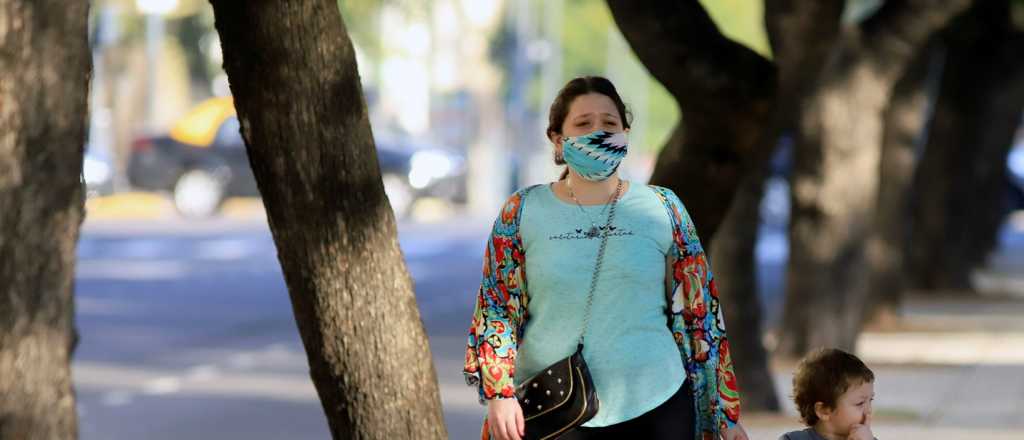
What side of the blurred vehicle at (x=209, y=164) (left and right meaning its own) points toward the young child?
right

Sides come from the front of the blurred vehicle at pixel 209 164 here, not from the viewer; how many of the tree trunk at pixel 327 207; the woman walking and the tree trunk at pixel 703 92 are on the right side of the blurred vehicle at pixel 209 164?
3

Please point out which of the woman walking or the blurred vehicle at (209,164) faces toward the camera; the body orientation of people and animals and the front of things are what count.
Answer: the woman walking

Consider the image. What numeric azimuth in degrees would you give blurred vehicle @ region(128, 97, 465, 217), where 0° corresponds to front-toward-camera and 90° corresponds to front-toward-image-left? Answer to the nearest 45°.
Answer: approximately 270°

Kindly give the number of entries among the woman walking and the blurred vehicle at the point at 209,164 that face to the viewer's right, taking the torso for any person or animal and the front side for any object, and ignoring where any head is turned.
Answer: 1

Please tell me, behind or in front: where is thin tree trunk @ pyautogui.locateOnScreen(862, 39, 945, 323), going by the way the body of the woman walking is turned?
behind

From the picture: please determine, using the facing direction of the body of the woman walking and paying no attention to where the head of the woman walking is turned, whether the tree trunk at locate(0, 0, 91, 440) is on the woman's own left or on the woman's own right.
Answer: on the woman's own right

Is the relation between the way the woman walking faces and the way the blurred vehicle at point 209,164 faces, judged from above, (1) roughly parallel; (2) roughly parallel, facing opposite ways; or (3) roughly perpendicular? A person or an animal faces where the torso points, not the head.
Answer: roughly perpendicular

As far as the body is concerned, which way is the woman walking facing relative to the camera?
toward the camera
